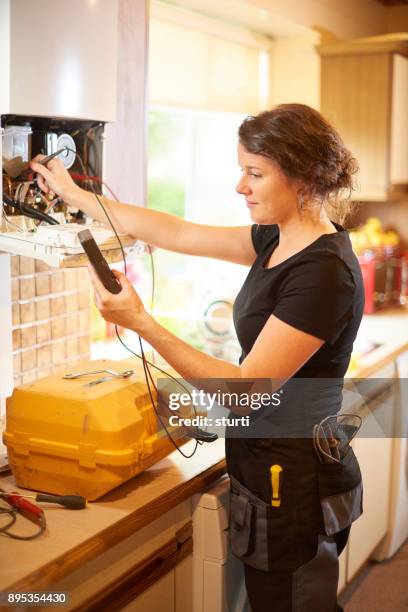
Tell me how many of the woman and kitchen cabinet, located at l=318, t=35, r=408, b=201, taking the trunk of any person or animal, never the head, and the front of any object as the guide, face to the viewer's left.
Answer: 1

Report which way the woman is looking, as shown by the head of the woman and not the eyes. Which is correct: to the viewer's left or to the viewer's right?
to the viewer's left

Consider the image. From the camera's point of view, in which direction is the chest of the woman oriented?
to the viewer's left

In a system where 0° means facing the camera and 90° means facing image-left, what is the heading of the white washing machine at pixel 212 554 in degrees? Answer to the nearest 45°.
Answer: approximately 315°

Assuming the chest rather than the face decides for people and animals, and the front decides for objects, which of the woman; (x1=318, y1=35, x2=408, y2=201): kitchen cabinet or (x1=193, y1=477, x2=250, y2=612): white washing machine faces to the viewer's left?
the woman

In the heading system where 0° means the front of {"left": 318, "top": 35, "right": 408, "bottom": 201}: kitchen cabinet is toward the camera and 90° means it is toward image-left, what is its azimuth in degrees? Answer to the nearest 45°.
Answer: approximately 315°

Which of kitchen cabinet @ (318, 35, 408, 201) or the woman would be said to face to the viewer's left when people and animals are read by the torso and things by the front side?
the woman
